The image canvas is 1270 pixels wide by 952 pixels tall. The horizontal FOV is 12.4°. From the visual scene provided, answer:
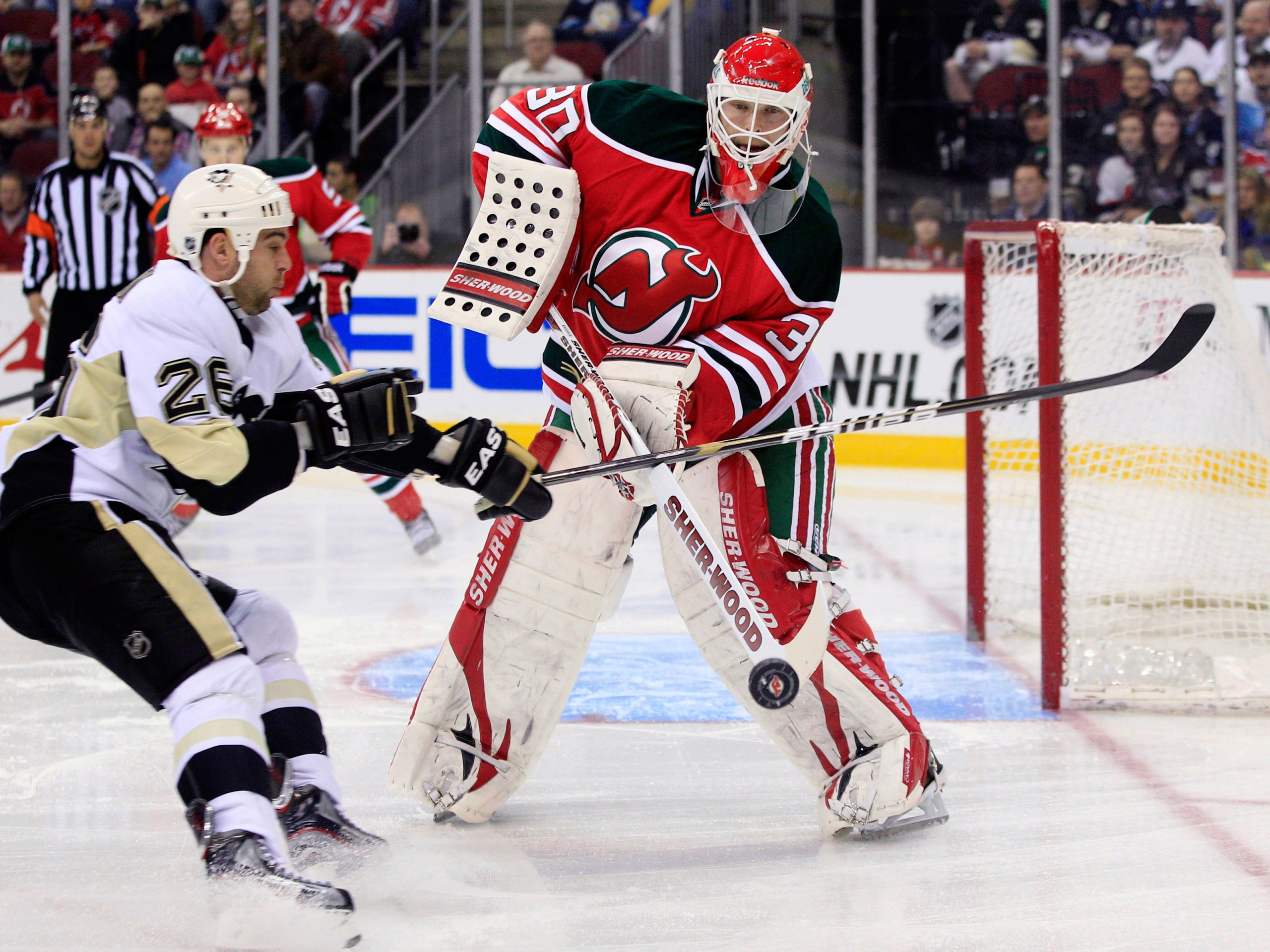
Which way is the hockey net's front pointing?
to the viewer's left

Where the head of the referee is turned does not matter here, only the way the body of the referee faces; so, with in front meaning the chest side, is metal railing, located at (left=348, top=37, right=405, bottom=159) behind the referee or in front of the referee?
behind

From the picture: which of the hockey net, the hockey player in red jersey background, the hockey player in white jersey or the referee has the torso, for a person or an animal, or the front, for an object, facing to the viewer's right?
the hockey player in white jersey

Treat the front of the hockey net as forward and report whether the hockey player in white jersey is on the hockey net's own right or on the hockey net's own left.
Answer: on the hockey net's own left

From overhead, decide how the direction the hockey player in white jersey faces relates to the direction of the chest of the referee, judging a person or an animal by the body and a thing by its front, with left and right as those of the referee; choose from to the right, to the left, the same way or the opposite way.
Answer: to the left

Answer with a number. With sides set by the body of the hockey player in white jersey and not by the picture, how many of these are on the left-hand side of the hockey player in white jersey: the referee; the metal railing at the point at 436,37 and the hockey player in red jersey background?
3

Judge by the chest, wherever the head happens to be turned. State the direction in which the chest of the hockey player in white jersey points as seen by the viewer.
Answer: to the viewer's right

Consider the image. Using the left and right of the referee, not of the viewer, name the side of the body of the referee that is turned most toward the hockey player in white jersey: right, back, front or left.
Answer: front

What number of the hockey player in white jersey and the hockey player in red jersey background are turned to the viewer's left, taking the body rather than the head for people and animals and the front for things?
0

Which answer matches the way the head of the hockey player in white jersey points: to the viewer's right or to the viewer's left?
to the viewer's right
